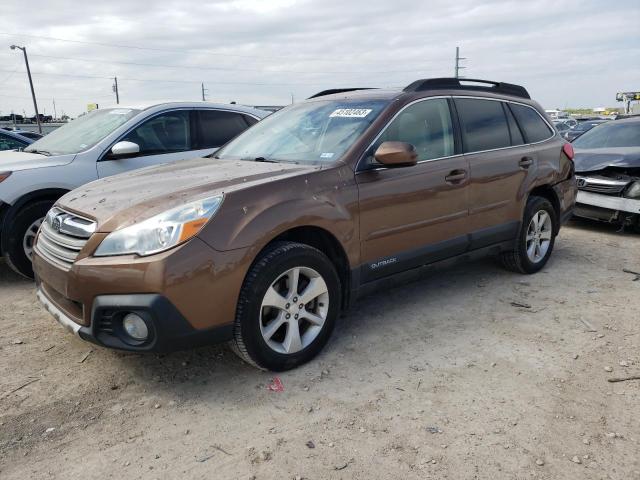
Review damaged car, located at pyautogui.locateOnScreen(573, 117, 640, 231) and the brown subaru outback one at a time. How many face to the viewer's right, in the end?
0

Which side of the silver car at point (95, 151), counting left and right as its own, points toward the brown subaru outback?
left

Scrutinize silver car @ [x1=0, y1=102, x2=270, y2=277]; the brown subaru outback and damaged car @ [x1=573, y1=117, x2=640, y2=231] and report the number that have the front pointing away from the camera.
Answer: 0

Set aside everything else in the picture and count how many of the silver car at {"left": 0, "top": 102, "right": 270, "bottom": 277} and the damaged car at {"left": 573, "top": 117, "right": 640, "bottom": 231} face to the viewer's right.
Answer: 0

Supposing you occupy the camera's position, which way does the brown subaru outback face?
facing the viewer and to the left of the viewer

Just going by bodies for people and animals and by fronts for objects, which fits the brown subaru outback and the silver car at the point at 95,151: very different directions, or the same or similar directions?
same or similar directions

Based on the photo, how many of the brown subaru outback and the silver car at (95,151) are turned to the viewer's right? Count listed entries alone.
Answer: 0

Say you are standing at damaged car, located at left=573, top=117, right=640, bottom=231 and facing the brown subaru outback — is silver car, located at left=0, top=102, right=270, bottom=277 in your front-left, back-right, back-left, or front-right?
front-right

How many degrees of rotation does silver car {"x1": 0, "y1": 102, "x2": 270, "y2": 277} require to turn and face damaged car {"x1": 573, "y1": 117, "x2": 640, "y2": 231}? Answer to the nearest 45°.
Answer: approximately 135° to its left

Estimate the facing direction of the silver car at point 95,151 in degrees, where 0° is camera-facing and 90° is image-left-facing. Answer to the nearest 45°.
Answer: approximately 45°

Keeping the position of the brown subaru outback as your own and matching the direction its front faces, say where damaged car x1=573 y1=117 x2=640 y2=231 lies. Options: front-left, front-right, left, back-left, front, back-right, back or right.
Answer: back

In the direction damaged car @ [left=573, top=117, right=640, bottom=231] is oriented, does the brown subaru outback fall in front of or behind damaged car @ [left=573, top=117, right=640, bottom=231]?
in front

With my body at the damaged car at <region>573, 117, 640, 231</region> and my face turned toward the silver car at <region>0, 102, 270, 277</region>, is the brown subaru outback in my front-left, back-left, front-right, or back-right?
front-left

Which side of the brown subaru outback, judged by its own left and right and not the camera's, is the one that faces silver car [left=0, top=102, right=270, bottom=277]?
right
